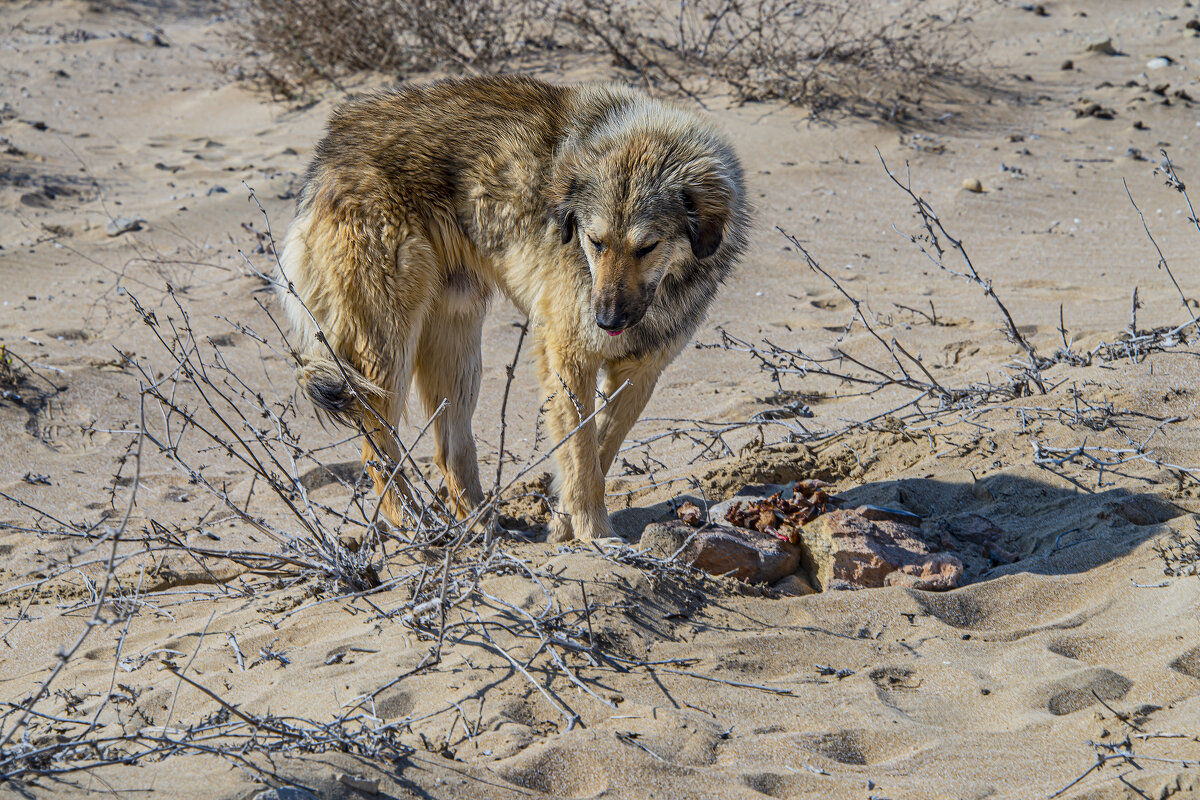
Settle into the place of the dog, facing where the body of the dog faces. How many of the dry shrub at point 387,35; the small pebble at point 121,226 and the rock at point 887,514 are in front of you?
1

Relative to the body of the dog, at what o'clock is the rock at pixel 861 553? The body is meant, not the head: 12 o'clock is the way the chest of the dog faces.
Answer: The rock is roughly at 12 o'clock from the dog.

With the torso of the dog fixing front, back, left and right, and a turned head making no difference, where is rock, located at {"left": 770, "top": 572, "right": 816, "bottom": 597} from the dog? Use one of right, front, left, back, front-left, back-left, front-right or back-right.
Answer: front

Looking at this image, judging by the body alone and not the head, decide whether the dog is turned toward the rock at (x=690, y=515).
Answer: yes

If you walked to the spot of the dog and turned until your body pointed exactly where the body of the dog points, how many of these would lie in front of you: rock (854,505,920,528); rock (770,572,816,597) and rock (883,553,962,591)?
3

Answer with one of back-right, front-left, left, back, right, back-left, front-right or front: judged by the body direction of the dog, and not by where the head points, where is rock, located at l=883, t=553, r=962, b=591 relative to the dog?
front

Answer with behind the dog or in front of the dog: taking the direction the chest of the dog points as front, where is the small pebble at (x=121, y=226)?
behind

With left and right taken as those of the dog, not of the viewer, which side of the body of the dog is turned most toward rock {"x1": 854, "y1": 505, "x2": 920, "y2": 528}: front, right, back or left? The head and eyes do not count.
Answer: front

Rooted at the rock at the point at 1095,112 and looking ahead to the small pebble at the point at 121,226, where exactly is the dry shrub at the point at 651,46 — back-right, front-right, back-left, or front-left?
front-right

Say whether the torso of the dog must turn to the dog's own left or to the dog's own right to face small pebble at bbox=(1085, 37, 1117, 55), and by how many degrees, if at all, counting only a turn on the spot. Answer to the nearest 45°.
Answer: approximately 90° to the dog's own left

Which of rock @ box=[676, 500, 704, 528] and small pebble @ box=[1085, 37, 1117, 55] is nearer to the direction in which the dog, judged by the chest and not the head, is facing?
the rock

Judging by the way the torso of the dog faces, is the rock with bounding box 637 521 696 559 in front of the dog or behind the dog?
in front

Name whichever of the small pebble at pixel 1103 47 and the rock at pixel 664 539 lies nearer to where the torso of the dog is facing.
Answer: the rock

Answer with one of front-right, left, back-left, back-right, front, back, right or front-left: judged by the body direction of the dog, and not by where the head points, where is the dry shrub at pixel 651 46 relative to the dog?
back-left

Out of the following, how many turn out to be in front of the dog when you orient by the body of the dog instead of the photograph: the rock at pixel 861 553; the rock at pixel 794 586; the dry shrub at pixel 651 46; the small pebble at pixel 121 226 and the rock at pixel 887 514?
3
